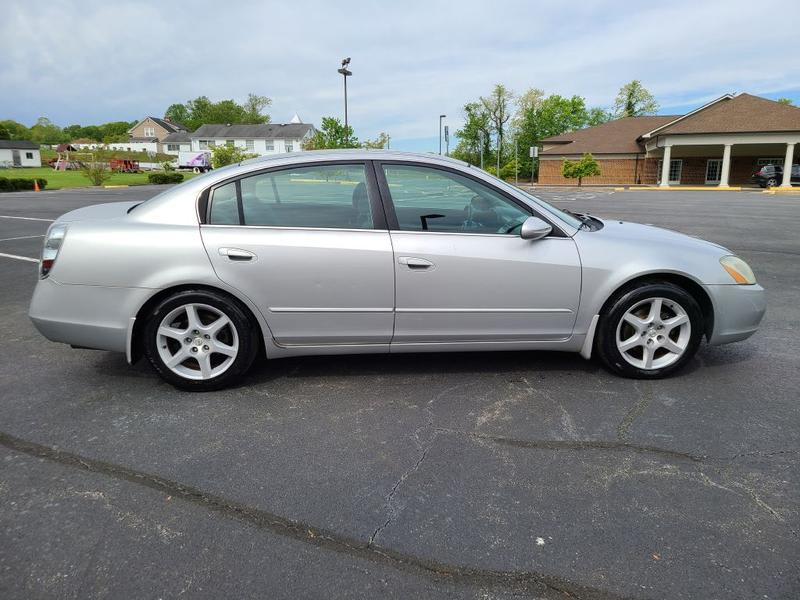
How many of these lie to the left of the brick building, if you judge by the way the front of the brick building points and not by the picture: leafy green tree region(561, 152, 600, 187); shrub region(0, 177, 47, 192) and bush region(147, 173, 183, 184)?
0

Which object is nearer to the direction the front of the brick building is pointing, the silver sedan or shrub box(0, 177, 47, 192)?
the silver sedan

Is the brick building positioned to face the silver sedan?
yes

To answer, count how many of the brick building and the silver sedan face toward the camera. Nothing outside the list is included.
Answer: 1

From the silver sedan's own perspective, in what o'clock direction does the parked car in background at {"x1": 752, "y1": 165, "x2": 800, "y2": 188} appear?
The parked car in background is roughly at 10 o'clock from the silver sedan.

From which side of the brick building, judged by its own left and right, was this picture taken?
front

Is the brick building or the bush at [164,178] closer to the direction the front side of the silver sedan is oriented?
the brick building

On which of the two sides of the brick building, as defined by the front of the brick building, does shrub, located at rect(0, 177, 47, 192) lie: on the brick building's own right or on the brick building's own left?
on the brick building's own right

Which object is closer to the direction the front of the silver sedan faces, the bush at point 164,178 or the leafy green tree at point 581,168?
the leafy green tree

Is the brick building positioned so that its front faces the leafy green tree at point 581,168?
no

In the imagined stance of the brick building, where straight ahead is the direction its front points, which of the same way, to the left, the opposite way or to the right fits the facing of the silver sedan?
to the left

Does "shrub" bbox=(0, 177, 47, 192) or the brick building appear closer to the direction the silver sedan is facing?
the brick building

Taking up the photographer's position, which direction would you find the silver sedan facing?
facing to the right of the viewer

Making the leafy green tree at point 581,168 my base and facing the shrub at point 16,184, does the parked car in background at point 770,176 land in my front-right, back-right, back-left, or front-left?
back-left

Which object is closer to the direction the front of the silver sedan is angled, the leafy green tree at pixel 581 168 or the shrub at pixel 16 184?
the leafy green tree

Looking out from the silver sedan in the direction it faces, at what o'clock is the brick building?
The brick building is roughly at 10 o'clock from the silver sedan.
